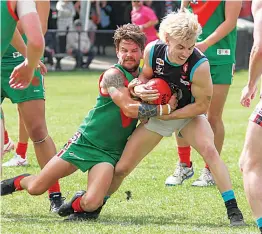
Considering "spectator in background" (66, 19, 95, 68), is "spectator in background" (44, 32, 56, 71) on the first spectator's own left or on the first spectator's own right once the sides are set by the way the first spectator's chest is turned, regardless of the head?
on the first spectator's own right

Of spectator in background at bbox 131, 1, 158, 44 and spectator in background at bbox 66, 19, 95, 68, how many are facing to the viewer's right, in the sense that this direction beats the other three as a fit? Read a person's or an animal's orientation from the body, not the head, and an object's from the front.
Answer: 0

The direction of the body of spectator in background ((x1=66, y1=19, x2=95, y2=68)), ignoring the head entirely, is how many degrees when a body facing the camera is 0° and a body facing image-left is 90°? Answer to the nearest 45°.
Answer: approximately 0°

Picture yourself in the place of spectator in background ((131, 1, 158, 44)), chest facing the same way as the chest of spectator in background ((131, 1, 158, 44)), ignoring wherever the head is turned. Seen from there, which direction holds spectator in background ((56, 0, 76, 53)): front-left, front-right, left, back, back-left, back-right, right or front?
right

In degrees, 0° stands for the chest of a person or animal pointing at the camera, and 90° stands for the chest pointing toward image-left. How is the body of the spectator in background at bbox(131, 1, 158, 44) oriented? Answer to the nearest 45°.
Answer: approximately 45°

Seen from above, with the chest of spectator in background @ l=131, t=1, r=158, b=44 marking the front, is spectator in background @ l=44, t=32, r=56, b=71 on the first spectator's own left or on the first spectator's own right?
on the first spectator's own right

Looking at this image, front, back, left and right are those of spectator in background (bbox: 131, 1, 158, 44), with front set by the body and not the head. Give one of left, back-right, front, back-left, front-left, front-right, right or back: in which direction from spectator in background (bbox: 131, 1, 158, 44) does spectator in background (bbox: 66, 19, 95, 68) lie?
right
